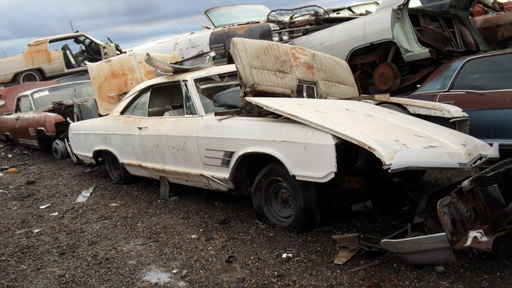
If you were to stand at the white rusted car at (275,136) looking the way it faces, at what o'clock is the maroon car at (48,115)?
The maroon car is roughly at 6 o'clock from the white rusted car.

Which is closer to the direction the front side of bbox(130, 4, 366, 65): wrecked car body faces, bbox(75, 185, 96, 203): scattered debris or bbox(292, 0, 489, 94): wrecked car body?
the wrecked car body

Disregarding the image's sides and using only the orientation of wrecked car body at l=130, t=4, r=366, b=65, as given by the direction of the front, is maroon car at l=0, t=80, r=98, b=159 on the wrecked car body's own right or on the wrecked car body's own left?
on the wrecked car body's own right

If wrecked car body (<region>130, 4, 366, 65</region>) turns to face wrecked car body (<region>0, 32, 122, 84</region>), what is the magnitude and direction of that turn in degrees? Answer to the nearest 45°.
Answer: approximately 180°

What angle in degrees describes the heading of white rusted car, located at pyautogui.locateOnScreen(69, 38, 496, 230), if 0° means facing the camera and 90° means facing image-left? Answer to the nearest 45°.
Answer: approximately 315°

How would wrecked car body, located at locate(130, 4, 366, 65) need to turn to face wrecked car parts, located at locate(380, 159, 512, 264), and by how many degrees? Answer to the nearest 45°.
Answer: approximately 45° to its right

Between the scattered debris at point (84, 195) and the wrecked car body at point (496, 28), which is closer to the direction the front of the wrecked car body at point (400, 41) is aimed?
the wrecked car body

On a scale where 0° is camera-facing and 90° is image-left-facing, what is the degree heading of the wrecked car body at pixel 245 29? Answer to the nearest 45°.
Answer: approximately 315°
